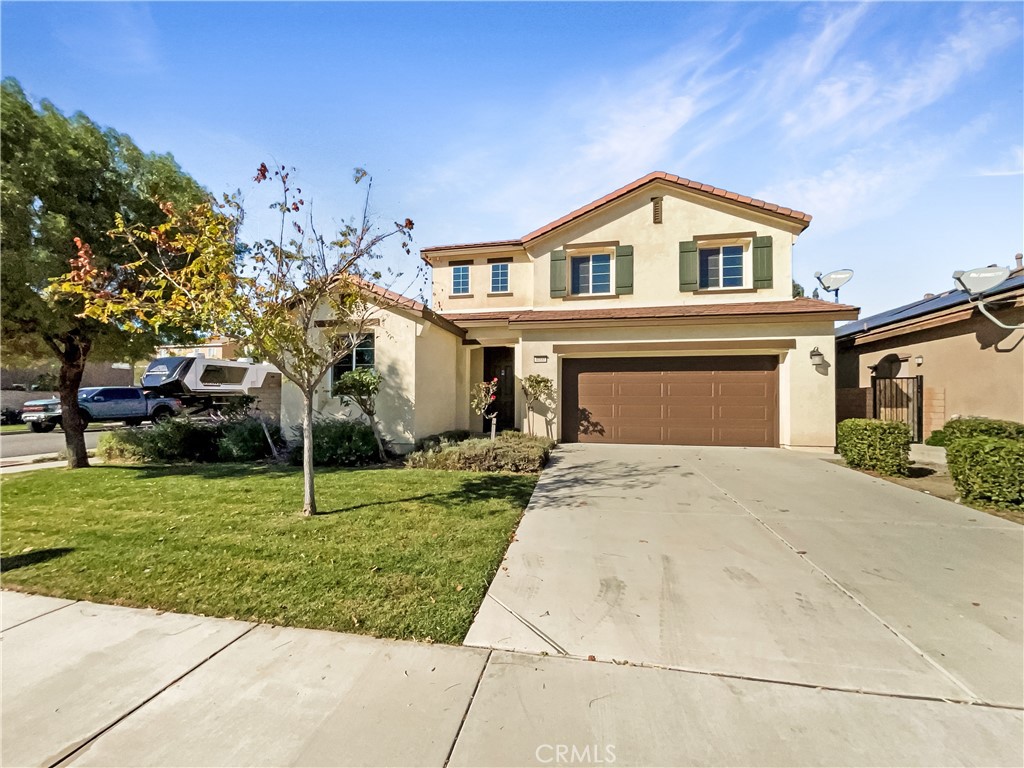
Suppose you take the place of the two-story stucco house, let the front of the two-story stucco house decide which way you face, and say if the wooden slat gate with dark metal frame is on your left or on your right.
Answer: on your left

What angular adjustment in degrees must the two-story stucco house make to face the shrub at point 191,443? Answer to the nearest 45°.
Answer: approximately 90° to its right

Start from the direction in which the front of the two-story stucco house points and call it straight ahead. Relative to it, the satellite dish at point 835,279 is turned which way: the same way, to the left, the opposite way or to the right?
to the right

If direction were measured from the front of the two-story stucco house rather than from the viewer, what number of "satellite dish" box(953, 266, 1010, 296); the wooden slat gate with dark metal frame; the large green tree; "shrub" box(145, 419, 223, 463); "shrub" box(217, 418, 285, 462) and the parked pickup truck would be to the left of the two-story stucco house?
2

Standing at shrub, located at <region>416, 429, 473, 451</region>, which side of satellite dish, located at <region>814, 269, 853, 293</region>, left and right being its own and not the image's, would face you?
front

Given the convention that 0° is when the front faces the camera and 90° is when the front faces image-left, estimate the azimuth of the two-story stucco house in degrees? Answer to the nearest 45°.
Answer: approximately 0°

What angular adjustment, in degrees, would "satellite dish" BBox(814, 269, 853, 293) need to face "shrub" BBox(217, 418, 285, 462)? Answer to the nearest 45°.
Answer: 0° — it already faces it

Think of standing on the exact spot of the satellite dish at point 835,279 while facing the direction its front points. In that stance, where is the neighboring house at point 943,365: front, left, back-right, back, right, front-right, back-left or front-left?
left

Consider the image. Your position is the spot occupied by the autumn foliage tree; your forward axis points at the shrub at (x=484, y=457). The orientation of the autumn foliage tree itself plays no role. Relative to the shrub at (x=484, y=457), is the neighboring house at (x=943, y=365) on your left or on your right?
right

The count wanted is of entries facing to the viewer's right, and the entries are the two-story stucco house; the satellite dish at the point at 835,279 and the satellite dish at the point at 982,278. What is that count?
0

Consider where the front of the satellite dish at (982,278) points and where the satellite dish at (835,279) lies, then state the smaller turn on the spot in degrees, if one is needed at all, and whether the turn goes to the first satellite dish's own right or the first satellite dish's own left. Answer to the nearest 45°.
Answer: approximately 90° to the first satellite dish's own right

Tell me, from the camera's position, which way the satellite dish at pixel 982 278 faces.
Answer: facing the viewer and to the left of the viewer

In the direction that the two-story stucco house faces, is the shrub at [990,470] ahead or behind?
ahead

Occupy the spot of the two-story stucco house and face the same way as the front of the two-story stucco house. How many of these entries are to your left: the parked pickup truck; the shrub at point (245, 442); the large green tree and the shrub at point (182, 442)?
0

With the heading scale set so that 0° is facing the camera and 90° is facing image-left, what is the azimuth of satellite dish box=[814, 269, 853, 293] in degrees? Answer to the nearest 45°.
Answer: approximately 45°

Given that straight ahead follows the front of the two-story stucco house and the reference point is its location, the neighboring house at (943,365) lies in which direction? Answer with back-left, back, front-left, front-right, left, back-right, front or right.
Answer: left

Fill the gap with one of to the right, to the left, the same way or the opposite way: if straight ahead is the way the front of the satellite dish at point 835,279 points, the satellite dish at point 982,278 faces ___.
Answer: the same way

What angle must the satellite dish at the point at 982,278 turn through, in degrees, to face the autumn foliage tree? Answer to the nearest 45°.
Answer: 0° — it already faces it

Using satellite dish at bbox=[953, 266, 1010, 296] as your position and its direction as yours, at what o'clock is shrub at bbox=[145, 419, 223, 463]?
The shrub is roughly at 12 o'clock from the satellite dish.

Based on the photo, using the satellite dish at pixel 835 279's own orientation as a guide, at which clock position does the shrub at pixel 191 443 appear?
The shrub is roughly at 12 o'clock from the satellite dish.
